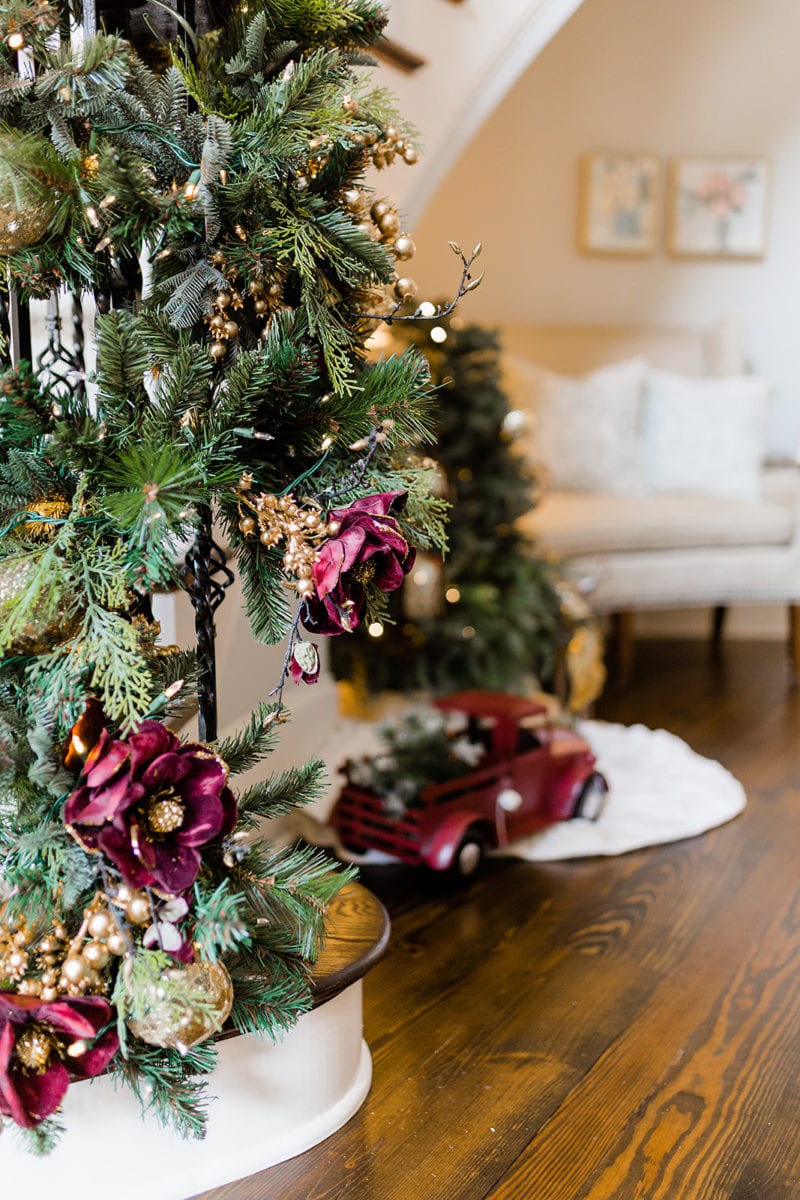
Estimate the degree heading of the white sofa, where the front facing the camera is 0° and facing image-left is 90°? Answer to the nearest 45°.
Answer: approximately 0°

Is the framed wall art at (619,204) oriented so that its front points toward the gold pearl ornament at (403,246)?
yes

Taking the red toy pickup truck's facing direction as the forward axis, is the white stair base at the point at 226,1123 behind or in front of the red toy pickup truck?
behind

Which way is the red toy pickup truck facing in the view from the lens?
facing away from the viewer and to the right of the viewer

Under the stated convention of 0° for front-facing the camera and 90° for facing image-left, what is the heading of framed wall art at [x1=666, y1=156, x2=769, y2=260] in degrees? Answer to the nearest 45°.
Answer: approximately 0°

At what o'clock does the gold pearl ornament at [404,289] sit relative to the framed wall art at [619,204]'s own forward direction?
The gold pearl ornament is roughly at 12 o'clock from the framed wall art.
